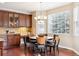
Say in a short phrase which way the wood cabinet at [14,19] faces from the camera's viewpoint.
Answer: facing the viewer and to the right of the viewer
